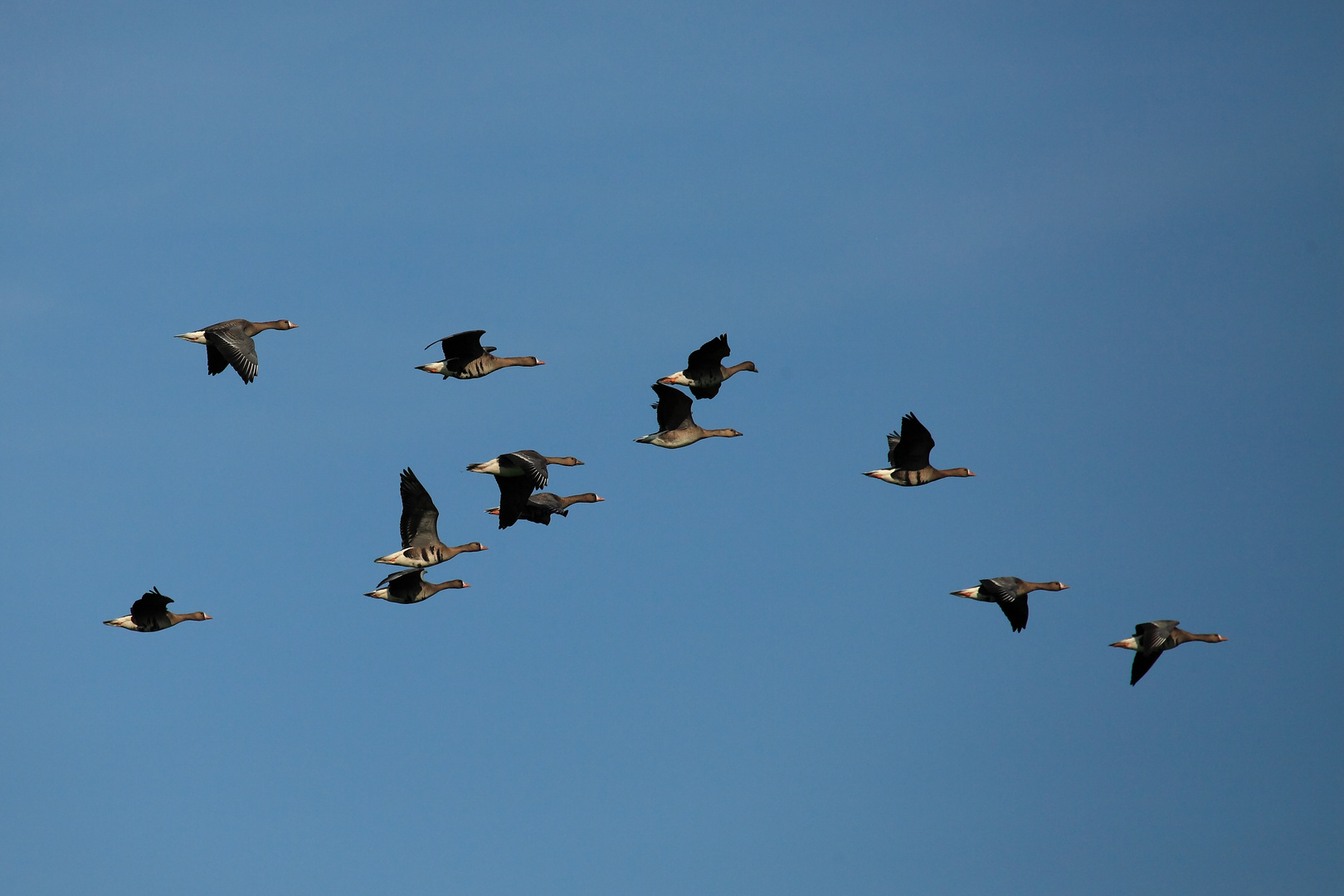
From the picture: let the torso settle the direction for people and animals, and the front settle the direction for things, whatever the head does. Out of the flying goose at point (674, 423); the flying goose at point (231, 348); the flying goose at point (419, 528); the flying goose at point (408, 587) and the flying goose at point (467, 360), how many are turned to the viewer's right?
5

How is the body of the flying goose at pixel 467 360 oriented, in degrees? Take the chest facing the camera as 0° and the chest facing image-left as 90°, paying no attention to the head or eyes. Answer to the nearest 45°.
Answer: approximately 270°

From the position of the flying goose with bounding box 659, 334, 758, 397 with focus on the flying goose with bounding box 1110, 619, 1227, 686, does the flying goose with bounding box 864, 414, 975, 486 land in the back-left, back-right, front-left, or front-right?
front-left

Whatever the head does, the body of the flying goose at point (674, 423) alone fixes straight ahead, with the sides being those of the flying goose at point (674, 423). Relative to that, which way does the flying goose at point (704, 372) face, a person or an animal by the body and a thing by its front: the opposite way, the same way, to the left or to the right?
the same way

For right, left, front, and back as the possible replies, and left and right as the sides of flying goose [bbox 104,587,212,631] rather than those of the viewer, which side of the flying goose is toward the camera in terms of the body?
right

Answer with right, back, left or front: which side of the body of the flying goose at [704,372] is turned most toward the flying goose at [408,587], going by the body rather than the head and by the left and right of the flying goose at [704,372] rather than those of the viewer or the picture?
back

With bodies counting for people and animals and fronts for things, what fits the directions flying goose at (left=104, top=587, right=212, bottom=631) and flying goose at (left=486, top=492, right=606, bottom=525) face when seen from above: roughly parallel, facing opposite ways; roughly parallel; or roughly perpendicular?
roughly parallel

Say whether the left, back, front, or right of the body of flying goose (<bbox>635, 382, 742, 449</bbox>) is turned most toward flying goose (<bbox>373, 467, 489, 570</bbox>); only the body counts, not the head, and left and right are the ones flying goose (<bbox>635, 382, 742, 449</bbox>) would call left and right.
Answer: back

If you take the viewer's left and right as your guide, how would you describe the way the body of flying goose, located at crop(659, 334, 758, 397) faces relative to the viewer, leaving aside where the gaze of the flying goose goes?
facing to the right of the viewer

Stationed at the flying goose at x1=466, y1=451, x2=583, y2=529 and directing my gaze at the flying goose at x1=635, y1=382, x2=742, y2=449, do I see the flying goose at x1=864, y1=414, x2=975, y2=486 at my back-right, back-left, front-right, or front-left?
front-right

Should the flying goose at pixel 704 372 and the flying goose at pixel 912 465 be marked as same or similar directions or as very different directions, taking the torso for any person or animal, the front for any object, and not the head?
same or similar directions

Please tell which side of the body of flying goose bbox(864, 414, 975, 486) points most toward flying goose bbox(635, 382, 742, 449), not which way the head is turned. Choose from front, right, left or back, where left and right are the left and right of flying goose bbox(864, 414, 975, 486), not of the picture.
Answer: back

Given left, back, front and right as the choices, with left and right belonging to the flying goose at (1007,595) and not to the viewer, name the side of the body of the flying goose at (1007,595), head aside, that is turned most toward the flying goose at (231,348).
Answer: back

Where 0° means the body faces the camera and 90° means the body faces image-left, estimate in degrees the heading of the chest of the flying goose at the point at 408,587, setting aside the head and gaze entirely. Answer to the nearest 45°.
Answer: approximately 270°

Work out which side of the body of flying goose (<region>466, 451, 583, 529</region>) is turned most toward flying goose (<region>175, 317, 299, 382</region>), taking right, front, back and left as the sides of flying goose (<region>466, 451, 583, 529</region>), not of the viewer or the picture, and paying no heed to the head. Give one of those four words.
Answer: back

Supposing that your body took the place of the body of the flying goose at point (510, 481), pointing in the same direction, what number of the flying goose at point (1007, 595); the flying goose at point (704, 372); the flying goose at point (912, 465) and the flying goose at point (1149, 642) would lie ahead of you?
4

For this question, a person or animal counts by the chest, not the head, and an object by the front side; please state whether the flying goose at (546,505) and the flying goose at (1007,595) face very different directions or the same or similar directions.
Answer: same or similar directions

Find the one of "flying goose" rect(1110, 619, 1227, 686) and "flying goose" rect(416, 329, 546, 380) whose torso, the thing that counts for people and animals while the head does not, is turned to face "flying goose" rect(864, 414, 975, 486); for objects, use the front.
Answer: "flying goose" rect(416, 329, 546, 380)

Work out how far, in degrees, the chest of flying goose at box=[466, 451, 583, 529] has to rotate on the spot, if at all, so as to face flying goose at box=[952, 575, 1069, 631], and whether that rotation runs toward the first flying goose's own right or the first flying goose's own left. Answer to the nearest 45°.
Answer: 0° — it already faces it

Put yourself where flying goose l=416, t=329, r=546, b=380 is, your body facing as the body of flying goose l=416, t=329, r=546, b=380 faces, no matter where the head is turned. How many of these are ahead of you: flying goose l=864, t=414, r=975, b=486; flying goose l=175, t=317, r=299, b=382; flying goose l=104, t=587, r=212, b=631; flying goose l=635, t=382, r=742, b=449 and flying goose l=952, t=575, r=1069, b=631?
3

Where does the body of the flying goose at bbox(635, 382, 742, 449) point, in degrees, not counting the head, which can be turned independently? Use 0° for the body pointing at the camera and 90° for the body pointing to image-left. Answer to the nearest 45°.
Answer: approximately 270°
